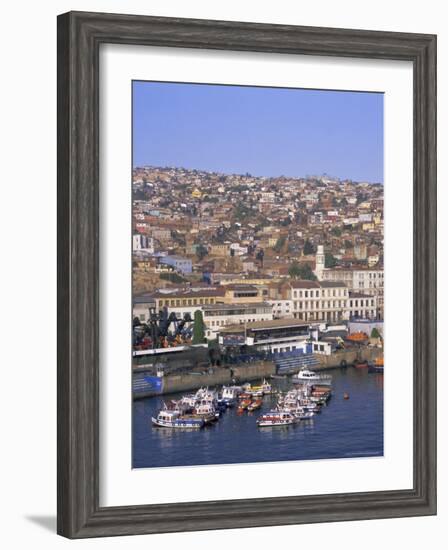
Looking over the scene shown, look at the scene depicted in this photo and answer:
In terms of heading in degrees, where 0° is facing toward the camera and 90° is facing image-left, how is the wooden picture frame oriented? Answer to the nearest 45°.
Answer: approximately 315°
